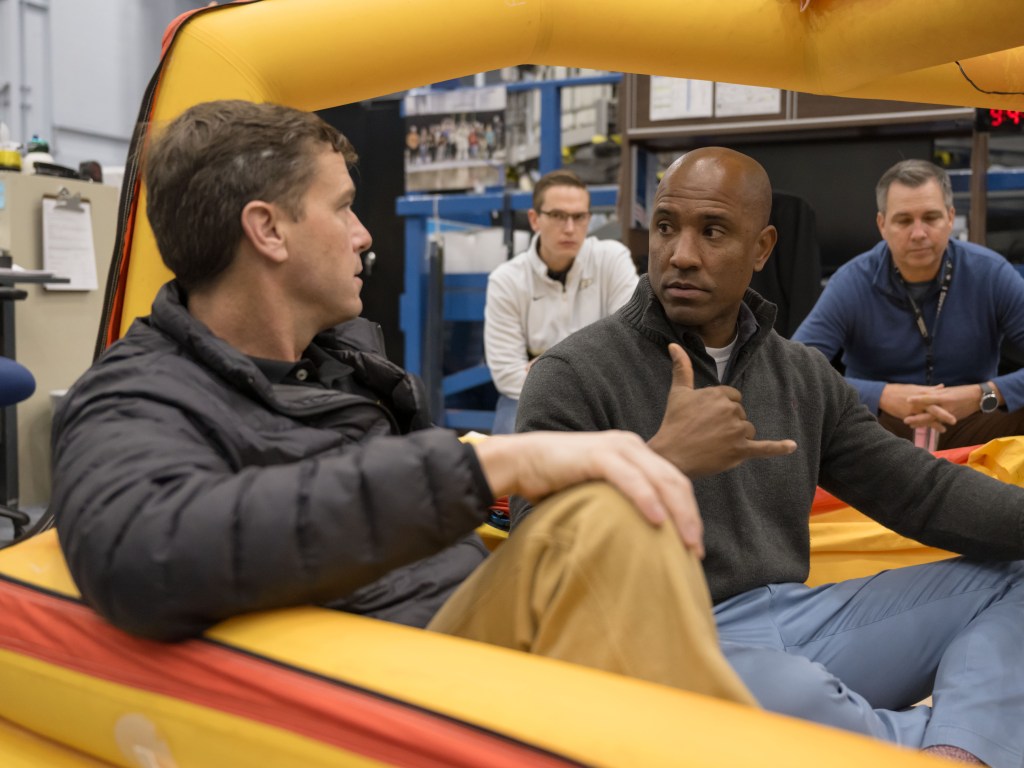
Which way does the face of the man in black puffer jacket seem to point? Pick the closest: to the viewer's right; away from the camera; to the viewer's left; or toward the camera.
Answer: to the viewer's right

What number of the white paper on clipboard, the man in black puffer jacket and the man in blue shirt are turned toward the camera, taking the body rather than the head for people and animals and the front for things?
2

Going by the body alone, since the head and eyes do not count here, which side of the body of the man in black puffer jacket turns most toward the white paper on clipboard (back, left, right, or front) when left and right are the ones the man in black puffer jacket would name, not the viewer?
left

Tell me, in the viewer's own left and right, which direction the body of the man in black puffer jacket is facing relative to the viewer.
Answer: facing to the right of the viewer

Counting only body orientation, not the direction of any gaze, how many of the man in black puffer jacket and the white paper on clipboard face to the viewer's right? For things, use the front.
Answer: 1

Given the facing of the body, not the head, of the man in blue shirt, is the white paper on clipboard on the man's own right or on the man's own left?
on the man's own right

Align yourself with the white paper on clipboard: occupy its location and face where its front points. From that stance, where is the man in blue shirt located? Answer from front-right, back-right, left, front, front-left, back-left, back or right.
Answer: front-left

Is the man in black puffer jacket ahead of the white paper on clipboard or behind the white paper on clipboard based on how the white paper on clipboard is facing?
ahead

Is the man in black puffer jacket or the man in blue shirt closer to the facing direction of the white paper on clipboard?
the man in black puffer jacket
